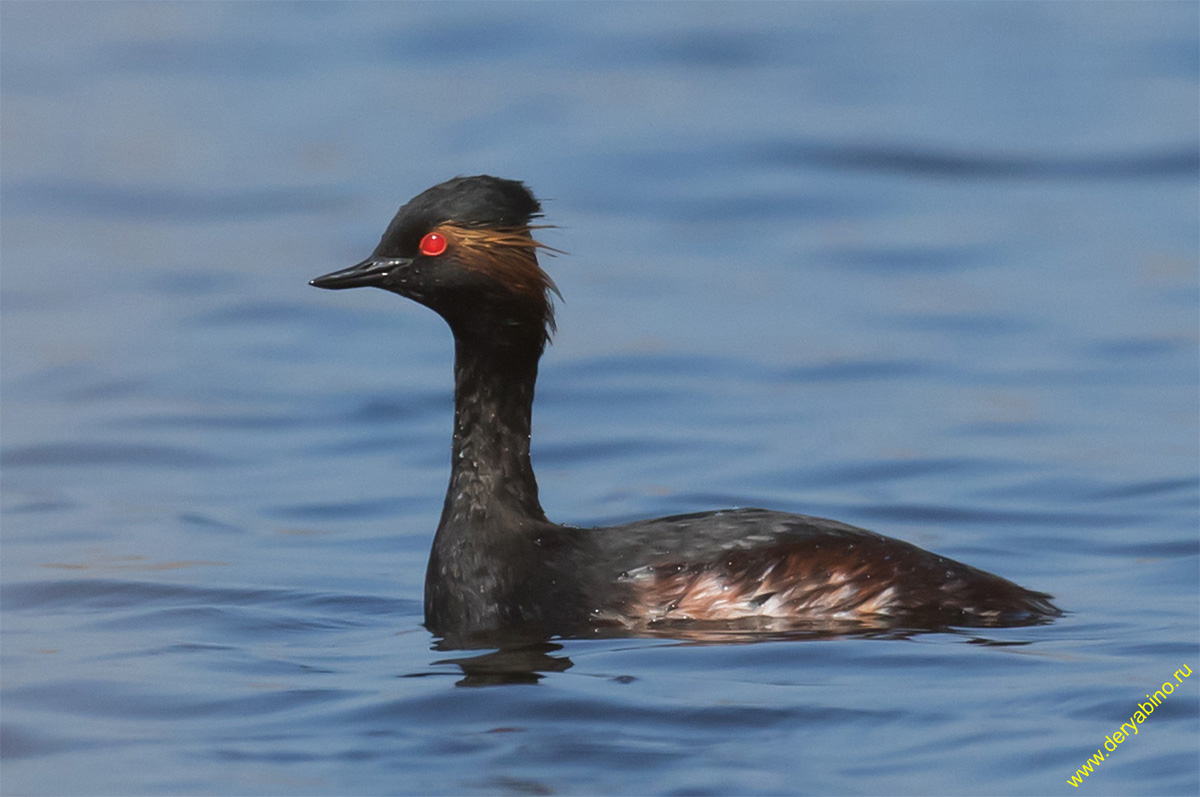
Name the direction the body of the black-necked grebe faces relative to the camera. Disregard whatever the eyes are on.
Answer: to the viewer's left
